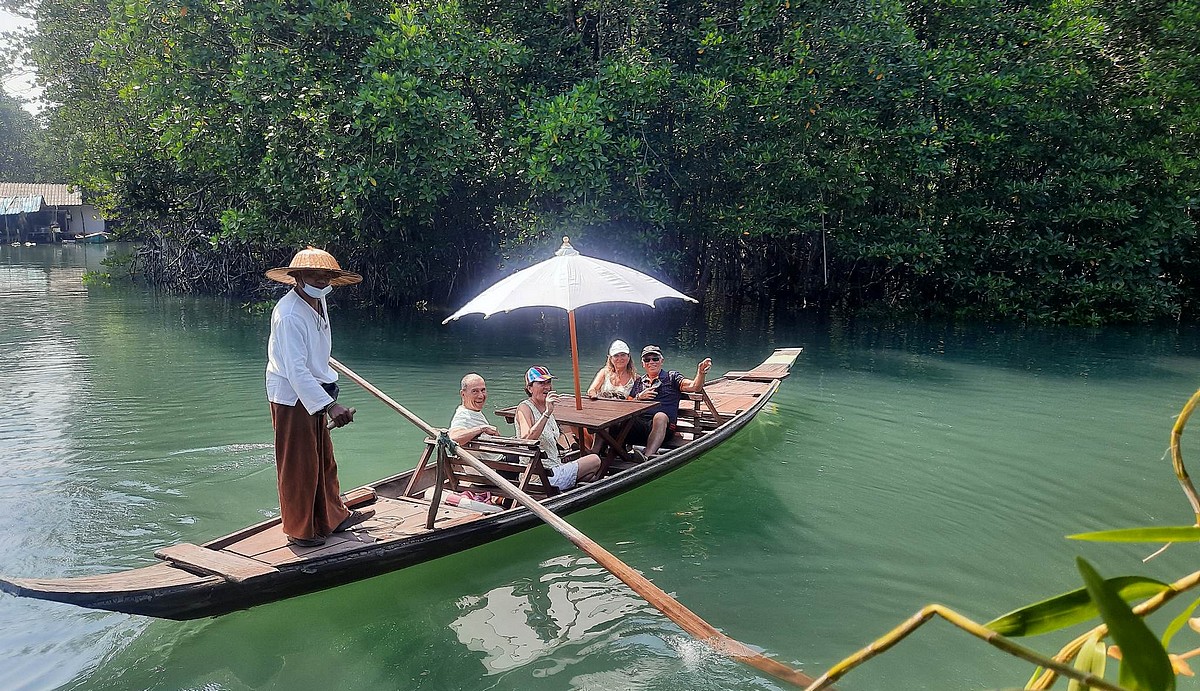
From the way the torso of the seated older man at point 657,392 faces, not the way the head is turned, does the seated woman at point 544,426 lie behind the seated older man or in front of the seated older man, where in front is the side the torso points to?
in front

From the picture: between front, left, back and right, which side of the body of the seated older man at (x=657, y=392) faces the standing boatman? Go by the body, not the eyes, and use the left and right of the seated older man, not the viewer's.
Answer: front

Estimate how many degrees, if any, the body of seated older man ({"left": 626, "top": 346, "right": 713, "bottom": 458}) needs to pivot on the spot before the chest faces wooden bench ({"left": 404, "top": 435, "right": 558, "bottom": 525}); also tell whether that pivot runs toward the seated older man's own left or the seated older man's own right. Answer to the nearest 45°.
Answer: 0° — they already face it

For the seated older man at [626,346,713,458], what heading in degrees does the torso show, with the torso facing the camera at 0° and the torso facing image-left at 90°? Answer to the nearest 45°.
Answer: approximately 45°

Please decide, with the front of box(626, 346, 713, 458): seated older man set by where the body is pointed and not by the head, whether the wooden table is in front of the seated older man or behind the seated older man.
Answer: in front

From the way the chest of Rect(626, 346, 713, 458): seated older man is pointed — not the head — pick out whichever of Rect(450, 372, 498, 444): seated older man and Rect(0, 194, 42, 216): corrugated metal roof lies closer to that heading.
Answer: the seated older man

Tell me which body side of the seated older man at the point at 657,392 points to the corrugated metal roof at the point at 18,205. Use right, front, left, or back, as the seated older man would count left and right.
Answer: right

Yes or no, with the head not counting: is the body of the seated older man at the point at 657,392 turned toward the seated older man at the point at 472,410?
yes

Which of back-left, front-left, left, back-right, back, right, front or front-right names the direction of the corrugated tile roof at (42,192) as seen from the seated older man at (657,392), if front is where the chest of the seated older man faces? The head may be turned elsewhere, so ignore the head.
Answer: right
